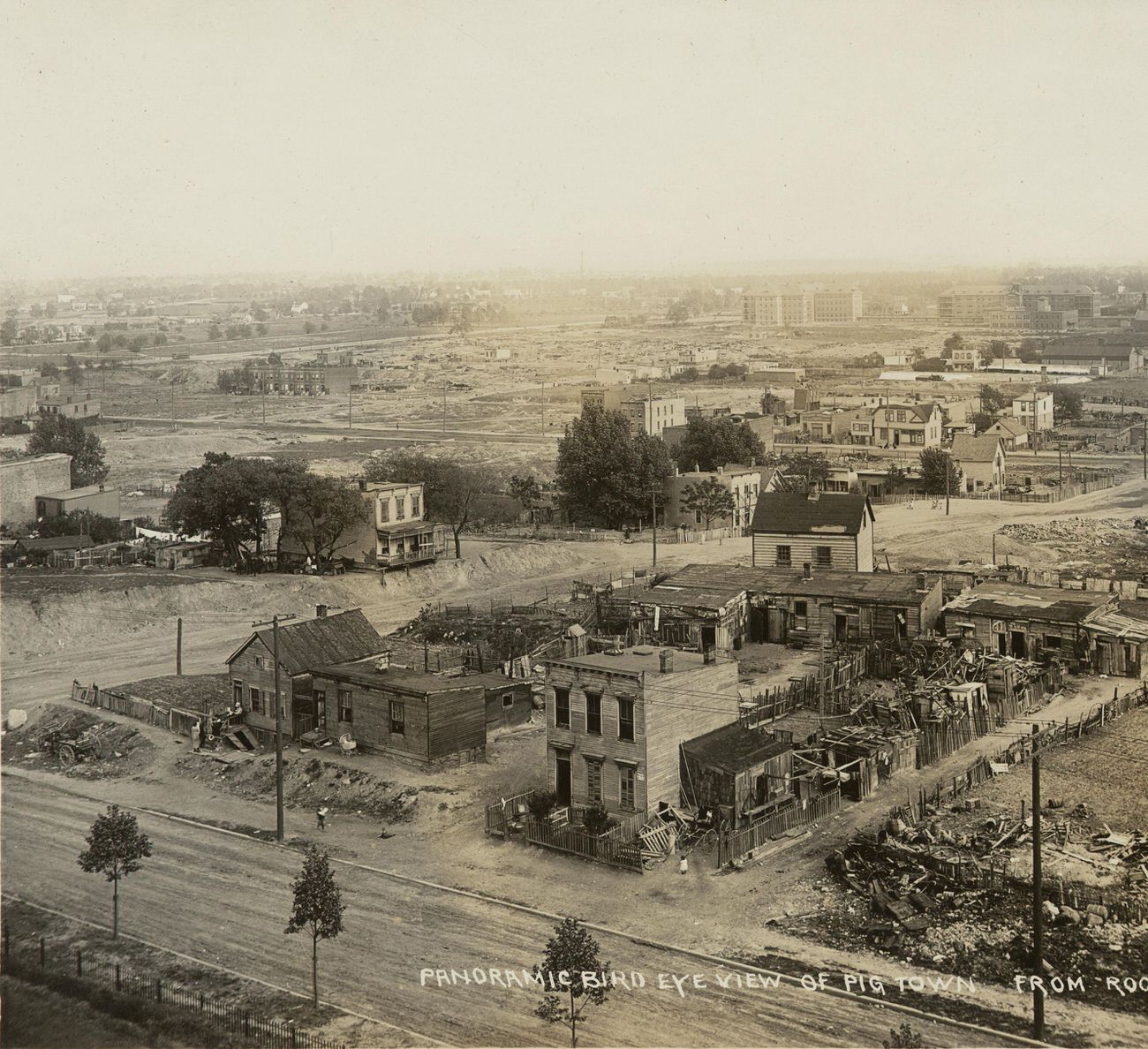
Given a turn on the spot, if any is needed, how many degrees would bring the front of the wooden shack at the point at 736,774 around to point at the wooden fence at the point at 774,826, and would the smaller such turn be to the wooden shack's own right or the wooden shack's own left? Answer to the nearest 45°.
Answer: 0° — it already faces it

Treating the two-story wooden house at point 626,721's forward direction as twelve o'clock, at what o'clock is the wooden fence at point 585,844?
The wooden fence is roughly at 11 o'clock from the two-story wooden house.

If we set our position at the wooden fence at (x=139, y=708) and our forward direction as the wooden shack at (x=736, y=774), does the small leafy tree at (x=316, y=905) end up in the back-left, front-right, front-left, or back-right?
front-right

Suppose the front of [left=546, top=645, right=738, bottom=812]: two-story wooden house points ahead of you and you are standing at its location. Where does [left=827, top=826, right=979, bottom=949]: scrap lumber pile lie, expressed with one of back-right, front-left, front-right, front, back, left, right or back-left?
left

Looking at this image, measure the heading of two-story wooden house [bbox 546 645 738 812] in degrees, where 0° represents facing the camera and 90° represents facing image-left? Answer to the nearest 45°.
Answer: approximately 45°

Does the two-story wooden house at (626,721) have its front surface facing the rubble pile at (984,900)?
no

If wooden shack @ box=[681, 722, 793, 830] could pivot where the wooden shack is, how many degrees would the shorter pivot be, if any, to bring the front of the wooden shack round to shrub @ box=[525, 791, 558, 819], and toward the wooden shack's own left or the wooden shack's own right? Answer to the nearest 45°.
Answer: approximately 135° to the wooden shack's own right

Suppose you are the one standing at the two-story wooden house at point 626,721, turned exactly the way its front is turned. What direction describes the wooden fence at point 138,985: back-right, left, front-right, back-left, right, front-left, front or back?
front

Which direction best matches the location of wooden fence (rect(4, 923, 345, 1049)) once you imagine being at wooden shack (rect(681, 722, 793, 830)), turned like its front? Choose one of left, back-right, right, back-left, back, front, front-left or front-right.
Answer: right

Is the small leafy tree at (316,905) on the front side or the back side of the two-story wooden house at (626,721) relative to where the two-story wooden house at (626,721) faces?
on the front side

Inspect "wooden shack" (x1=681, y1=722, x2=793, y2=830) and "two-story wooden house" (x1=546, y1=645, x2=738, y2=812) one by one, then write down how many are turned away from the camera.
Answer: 0

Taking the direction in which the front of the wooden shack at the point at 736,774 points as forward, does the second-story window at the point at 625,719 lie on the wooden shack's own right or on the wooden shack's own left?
on the wooden shack's own right

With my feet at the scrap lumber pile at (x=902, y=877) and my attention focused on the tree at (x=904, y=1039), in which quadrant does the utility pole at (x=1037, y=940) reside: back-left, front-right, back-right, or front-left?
front-left

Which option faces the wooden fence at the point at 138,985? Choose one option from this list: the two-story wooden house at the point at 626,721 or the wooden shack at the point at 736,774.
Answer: the two-story wooden house

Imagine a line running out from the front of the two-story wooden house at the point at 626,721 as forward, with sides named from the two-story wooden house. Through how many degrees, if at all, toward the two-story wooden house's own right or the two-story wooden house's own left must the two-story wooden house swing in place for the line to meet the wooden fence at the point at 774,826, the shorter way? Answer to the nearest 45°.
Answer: approximately 90° to the two-story wooden house's own left

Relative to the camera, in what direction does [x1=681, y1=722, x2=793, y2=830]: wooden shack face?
facing the viewer and to the right of the viewer

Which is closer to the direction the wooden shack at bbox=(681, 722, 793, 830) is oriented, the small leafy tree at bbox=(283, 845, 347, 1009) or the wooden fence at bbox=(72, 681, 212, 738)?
the small leafy tree

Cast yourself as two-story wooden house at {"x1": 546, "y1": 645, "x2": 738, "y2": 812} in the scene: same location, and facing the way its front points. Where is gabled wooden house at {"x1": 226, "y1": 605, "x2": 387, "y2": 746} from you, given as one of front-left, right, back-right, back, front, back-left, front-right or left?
right
